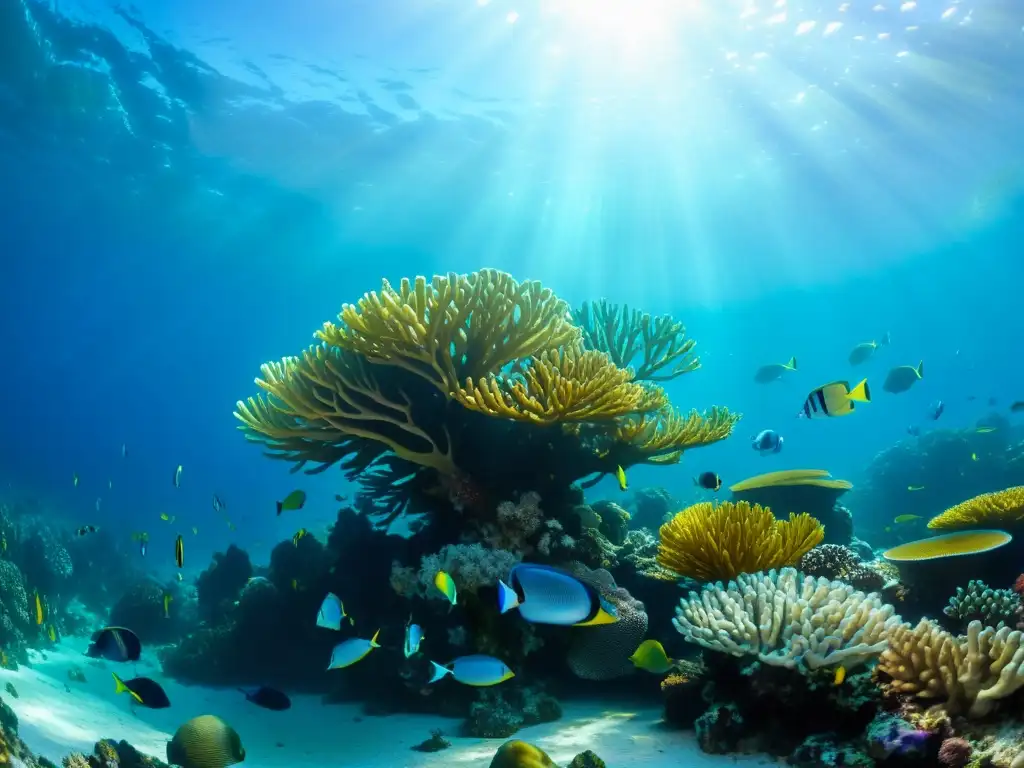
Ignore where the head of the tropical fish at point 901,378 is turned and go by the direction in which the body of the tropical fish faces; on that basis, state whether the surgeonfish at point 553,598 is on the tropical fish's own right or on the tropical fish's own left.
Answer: on the tropical fish's own left

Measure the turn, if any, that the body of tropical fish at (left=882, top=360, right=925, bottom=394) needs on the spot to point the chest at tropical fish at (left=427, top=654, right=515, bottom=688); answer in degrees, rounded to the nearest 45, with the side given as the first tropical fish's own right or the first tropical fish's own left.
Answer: approximately 90° to the first tropical fish's own left

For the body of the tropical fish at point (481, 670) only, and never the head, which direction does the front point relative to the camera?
to the viewer's right

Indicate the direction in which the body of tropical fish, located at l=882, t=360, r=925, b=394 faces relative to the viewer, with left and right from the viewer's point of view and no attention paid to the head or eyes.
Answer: facing to the left of the viewer

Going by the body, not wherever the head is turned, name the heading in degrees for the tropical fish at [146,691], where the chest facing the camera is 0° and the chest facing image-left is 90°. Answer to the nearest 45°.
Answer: approximately 270°

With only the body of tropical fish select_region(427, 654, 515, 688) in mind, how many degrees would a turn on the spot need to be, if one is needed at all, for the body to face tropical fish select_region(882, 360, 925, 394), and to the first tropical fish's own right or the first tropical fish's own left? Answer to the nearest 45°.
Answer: approximately 45° to the first tropical fish's own left

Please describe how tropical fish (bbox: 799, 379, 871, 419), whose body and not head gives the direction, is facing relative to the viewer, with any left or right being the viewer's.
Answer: facing to the left of the viewer
